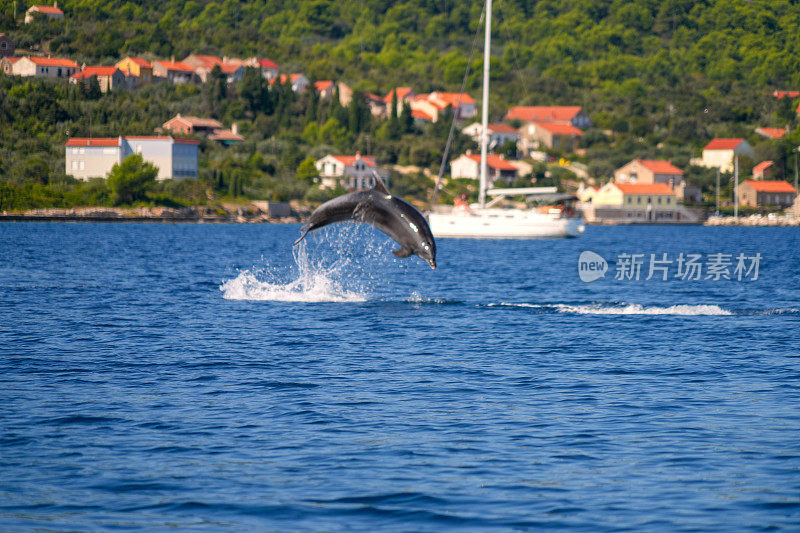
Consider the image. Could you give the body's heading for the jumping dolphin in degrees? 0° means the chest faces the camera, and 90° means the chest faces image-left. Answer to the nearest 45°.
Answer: approximately 270°
